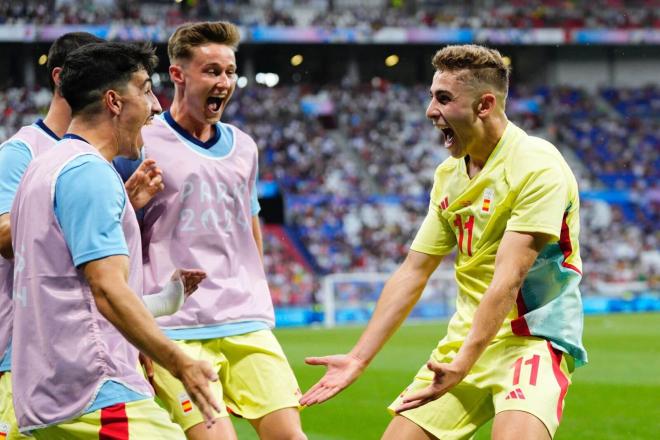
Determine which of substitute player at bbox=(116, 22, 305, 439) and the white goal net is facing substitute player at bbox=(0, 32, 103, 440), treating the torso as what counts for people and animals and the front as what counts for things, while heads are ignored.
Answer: the white goal net

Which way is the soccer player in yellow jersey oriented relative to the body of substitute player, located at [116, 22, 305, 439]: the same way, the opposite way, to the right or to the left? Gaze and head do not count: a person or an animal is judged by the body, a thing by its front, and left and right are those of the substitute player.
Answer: to the right

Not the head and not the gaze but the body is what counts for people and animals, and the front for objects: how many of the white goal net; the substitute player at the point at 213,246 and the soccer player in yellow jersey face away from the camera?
0

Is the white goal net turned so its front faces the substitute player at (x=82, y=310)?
yes

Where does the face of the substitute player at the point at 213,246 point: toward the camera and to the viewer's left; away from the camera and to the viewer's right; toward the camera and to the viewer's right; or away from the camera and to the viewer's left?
toward the camera and to the viewer's right

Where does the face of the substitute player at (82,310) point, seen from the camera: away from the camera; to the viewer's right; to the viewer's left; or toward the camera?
to the viewer's right

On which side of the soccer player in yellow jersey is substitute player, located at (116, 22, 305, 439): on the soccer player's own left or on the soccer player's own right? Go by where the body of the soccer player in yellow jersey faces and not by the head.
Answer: on the soccer player's own right

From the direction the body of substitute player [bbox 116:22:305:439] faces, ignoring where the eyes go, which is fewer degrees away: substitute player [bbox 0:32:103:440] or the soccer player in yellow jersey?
the soccer player in yellow jersey

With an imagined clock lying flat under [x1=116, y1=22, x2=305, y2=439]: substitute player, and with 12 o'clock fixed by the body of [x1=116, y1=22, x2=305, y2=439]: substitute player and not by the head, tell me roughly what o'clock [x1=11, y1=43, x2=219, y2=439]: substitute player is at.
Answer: [x1=11, y1=43, x2=219, y2=439]: substitute player is roughly at 2 o'clock from [x1=116, y1=22, x2=305, y2=439]: substitute player.

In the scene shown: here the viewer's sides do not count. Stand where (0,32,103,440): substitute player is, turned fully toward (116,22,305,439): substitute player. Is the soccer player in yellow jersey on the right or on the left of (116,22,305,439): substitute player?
right

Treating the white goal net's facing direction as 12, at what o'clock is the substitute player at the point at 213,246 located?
The substitute player is roughly at 12 o'clock from the white goal net.

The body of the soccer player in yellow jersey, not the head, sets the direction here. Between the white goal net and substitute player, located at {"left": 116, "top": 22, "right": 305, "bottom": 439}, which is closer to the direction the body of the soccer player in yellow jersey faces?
the substitute player

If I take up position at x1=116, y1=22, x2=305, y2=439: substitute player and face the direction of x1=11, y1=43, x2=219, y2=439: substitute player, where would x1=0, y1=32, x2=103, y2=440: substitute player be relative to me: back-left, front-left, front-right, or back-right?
front-right

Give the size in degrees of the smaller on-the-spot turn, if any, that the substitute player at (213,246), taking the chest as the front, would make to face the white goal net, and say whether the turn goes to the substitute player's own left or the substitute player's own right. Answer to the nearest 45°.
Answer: approximately 135° to the substitute player's own left

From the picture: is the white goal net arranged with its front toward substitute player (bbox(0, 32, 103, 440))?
yes

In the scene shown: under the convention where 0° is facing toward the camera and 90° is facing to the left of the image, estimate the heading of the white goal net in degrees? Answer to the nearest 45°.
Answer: approximately 0°
